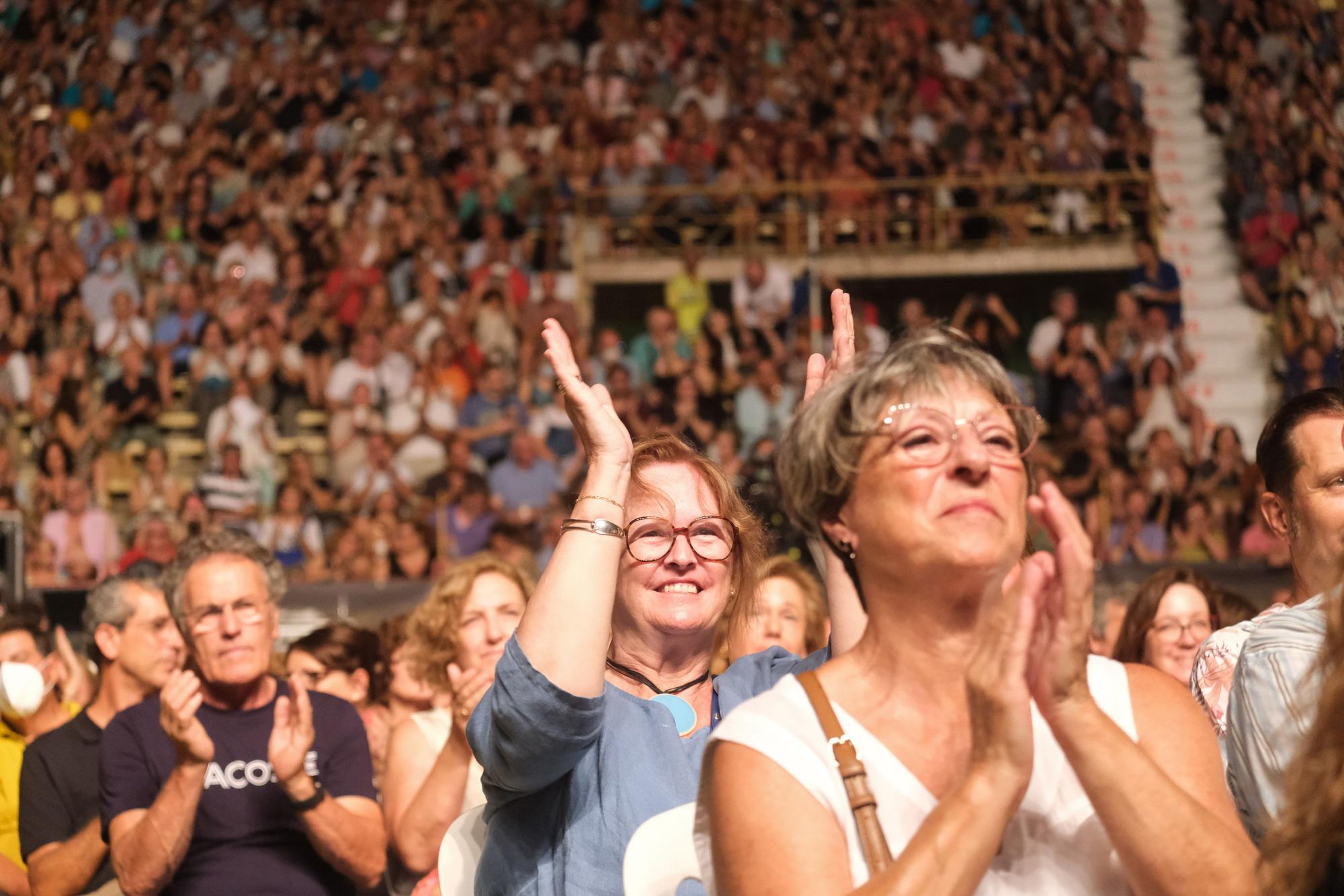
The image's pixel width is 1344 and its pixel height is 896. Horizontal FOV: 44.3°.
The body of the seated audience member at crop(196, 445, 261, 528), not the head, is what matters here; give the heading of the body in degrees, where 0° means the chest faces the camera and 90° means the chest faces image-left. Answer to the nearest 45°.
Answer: approximately 0°

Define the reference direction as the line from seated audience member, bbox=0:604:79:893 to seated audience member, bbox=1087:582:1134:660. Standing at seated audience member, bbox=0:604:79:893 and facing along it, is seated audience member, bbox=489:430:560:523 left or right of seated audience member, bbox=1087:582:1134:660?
left

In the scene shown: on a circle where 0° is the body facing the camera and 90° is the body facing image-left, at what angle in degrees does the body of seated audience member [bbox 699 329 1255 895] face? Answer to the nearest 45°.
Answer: approximately 315°

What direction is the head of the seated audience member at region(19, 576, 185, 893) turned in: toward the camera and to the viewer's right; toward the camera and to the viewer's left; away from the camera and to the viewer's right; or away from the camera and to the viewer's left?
toward the camera and to the viewer's right

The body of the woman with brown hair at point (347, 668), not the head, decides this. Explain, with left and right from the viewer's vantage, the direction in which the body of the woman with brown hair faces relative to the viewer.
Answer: facing the viewer and to the left of the viewer

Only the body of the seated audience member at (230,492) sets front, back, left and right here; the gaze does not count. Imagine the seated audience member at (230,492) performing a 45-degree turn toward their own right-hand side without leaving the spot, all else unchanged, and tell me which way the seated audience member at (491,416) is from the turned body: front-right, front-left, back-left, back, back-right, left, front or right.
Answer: back-left

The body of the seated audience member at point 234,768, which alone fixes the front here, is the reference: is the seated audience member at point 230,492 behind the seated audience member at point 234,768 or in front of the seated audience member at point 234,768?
behind

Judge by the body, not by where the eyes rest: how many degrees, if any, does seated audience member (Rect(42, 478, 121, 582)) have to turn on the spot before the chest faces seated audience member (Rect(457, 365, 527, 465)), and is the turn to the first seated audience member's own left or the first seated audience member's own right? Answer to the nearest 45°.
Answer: approximately 90° to the first seated audience member's own left

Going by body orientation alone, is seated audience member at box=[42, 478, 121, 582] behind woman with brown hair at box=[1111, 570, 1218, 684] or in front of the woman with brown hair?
behind

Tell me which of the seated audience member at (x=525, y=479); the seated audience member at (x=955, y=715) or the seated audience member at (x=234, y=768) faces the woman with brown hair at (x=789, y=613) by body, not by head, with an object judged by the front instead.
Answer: the seated audience member at (x=525, y=479)
